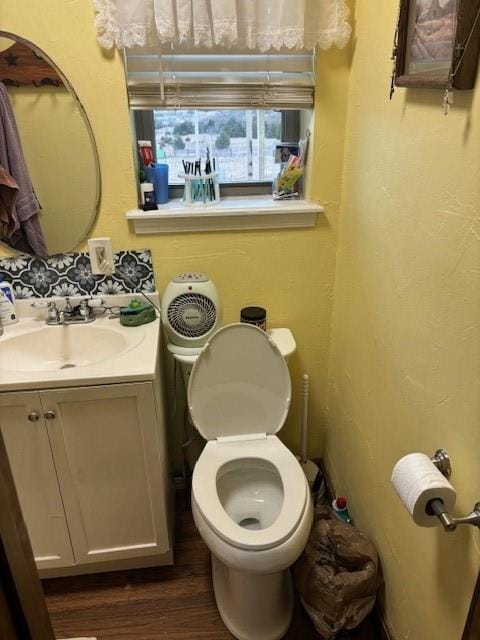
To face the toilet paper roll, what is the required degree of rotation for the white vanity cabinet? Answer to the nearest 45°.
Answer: approximately 45° to its left

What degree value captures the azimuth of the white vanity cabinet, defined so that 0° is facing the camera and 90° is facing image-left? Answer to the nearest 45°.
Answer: approximately 0°

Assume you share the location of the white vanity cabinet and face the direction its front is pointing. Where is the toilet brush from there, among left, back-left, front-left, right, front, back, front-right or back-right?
left
